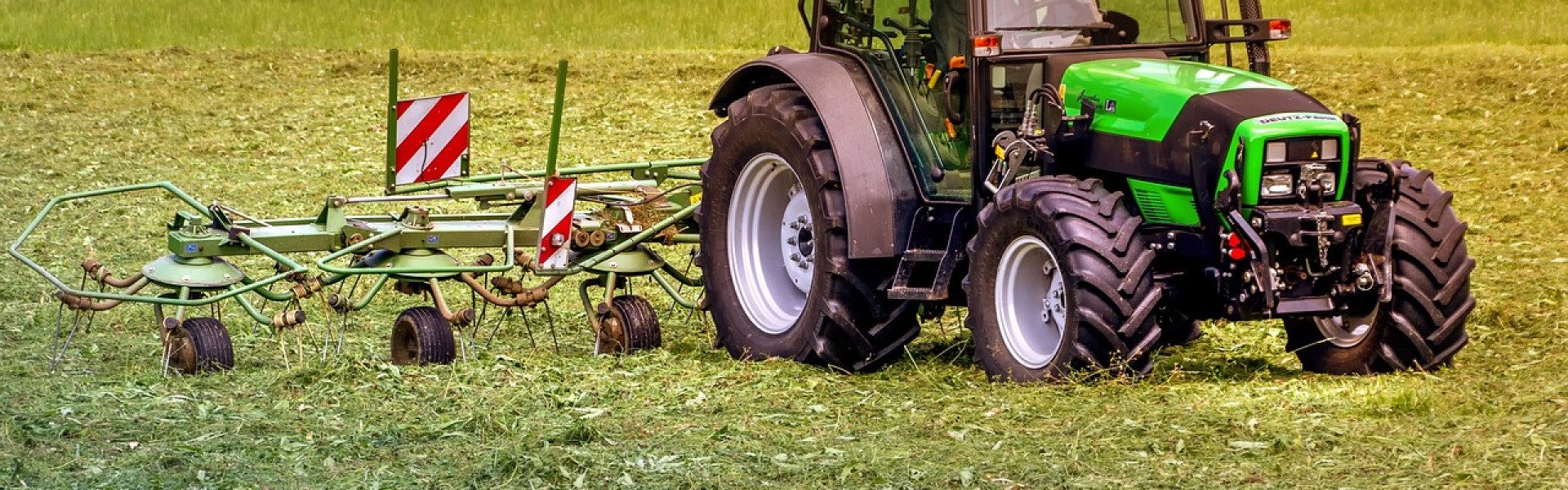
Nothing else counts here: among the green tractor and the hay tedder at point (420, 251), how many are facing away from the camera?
0

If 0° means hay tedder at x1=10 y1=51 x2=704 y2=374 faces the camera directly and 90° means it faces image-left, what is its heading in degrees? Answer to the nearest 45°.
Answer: approximately 315°

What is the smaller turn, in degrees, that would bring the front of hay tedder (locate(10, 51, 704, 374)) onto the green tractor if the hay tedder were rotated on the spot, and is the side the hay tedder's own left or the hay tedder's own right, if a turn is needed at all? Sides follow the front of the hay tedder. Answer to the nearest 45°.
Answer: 0° — it already faces it

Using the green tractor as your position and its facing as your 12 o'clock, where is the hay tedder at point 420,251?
The hay tedder is roughly at 5 o'clock from the green tractor.

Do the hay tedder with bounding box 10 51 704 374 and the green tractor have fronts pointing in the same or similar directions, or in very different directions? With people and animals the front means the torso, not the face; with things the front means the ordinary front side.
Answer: same or similar directions

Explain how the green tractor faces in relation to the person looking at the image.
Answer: facing the viewer and to the right of the viewer
